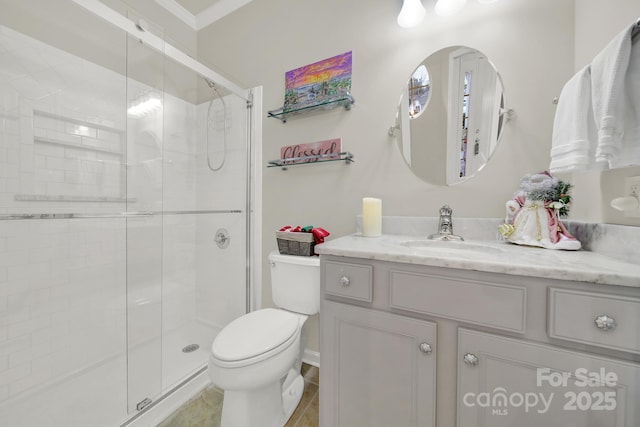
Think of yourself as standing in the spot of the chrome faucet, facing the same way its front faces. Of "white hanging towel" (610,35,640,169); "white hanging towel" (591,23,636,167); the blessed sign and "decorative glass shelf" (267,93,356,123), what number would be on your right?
2

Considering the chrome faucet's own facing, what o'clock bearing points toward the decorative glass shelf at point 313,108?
The decorative glass shelf is roughly at 3 o'clock from the chrome faucet.

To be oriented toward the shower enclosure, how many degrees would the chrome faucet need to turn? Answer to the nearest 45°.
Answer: approximately 90° to its right

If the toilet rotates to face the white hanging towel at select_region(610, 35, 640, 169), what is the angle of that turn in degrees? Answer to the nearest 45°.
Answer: approximately 90° to its left
